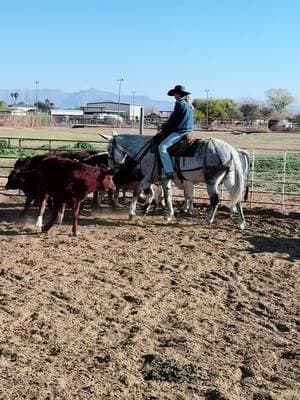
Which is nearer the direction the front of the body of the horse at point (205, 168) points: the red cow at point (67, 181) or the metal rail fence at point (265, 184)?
the red cow

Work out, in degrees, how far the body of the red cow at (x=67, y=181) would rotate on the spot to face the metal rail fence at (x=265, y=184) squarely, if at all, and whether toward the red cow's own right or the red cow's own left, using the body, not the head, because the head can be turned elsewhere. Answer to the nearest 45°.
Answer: approximately 45° to the red cow's own left

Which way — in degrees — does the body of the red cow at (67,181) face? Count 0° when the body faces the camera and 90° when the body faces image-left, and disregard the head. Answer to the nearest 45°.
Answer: approximately 270°

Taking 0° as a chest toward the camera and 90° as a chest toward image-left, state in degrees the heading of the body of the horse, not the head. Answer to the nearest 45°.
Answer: approximately 90°

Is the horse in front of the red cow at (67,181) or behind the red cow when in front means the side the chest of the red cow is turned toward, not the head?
in front

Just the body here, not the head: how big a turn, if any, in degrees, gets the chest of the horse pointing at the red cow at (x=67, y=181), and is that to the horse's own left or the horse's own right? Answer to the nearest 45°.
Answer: approximately 45° to the horse's own left

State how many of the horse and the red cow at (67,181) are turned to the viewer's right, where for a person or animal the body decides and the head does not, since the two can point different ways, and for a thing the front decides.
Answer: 1

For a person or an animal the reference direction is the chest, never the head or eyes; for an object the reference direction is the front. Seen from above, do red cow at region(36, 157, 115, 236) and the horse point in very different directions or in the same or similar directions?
very different directions

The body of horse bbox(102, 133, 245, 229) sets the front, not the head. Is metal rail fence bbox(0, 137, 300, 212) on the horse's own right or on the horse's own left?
on the horse's own right
